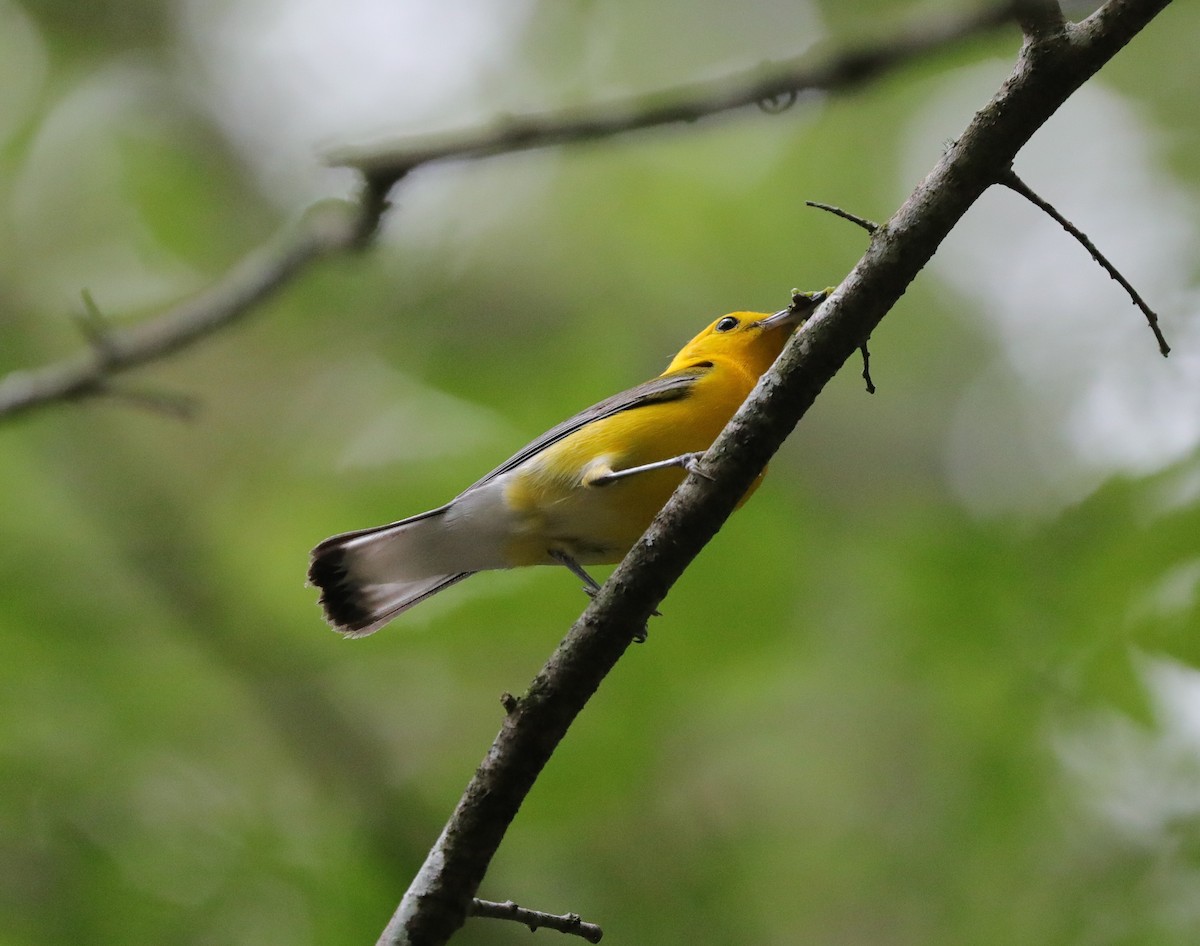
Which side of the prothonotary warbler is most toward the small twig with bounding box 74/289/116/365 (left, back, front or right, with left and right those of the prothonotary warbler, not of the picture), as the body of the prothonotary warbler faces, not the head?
back

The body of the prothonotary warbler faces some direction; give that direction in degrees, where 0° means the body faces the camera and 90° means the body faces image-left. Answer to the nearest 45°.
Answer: approximately 270°

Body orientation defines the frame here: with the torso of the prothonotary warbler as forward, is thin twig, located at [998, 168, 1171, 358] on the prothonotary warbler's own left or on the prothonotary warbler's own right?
on the prothonotary warbler's own right

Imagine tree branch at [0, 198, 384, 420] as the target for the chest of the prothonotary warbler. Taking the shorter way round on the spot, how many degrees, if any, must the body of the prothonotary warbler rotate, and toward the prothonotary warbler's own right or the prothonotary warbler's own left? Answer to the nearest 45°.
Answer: approximately 180°

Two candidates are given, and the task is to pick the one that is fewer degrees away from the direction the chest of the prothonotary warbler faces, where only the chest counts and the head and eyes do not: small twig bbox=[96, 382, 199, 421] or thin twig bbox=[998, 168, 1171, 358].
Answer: the thin twig

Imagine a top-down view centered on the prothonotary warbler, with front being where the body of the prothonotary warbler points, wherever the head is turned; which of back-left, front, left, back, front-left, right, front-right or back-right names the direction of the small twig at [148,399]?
back
